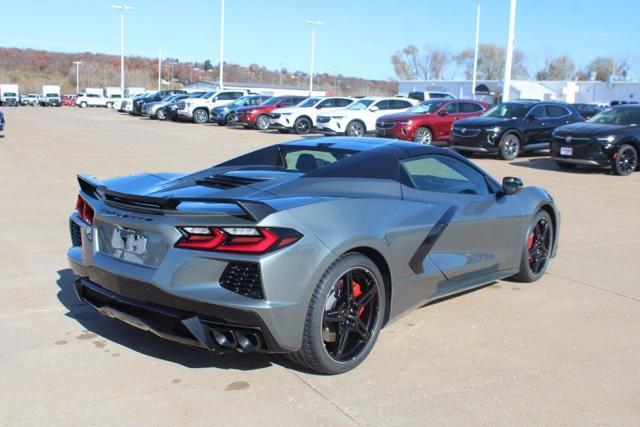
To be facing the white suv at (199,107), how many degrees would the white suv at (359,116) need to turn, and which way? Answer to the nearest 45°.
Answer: approximately 90° to its right

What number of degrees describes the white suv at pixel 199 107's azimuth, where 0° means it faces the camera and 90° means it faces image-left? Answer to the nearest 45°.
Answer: approximately 45°

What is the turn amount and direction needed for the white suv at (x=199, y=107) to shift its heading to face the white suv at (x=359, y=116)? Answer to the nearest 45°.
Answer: approximately 90° to its left

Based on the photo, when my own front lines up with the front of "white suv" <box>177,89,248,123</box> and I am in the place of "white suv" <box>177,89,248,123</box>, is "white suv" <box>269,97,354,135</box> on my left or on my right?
on my left

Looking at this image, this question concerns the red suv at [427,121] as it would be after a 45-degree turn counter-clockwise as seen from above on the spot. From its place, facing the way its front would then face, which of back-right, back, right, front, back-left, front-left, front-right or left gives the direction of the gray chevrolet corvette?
front

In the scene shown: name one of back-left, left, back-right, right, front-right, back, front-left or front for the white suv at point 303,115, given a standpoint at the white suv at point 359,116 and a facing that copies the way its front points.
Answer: right

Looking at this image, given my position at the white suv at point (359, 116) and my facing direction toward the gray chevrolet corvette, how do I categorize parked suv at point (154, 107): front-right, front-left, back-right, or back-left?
back-right

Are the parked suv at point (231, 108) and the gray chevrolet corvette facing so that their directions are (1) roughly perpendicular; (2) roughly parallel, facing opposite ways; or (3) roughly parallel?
roughly parallel, facing opposite ways

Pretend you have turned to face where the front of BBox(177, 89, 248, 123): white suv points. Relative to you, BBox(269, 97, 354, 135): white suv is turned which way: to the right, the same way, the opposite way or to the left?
the same way

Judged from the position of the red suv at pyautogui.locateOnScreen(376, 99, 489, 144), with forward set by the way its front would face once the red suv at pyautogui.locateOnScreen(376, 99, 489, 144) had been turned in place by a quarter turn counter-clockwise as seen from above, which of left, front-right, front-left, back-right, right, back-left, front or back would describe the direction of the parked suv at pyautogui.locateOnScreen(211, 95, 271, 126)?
back

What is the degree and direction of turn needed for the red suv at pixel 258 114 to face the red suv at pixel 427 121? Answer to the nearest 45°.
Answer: approximately 90° to its left

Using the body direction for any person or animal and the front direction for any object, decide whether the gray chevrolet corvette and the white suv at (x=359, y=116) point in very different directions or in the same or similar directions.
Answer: very different directions

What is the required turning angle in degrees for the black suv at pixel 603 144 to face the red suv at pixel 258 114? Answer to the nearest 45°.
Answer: approximately 90° to its right

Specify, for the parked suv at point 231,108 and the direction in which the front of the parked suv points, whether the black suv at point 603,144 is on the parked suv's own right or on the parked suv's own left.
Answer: on the parked suv's own left

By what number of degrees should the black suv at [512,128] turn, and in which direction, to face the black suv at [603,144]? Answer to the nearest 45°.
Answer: approximately 90° to its left

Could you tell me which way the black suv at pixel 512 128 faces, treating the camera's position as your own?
facing the viewer and to the left of the viewer

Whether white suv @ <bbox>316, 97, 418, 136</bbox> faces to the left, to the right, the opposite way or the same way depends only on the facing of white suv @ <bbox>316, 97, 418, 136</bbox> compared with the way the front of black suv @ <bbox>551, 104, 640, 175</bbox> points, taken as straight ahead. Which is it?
the same way

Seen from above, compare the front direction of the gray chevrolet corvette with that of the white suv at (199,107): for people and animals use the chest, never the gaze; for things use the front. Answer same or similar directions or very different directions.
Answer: very different directions

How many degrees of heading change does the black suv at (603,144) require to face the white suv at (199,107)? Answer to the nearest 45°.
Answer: approximately 90° to its right
